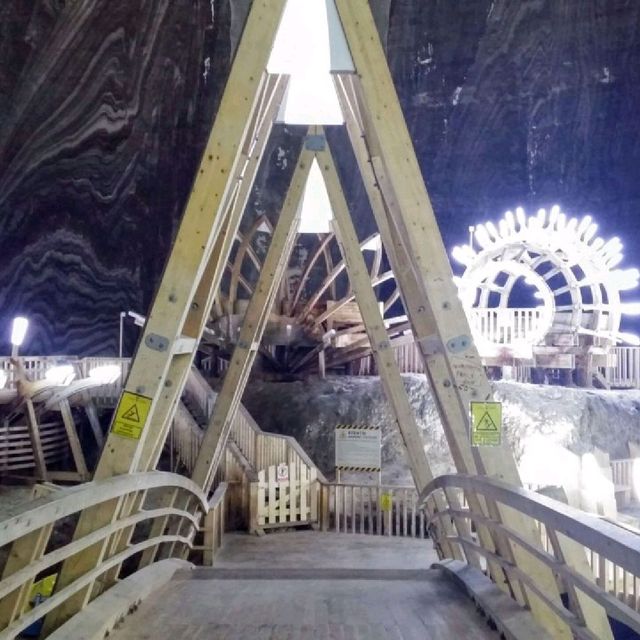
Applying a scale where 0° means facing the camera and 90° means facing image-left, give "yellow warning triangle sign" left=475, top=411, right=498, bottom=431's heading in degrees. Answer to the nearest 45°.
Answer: approximately 0°

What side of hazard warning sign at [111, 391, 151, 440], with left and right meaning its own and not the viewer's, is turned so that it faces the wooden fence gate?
back

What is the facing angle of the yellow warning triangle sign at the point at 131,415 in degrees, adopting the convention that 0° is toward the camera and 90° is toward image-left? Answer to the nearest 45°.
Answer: approximately 0°

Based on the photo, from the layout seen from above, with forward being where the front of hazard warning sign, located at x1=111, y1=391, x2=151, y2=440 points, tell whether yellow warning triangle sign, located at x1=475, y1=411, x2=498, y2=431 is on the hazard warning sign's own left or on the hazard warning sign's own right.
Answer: on the hazard warning sign's own left

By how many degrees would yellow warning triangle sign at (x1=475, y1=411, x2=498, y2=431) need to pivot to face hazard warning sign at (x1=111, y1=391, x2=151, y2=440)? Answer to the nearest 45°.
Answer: approximately 90° to its right

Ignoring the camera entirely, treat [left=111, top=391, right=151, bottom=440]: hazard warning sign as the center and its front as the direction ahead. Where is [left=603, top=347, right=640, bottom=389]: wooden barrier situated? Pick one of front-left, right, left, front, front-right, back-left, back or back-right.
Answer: back-left

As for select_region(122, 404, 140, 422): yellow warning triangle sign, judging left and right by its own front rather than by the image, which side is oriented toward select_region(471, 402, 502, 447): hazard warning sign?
left

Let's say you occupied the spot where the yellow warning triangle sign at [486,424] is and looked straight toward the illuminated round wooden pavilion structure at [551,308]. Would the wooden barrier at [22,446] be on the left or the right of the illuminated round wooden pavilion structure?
left

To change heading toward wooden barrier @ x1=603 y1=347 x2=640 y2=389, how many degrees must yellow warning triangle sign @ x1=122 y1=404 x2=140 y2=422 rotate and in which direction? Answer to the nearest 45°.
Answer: approximately 135° to its left

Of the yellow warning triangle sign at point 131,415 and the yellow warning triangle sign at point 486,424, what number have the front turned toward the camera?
2

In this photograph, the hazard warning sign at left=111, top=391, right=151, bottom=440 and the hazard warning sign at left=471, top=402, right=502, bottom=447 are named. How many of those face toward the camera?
2

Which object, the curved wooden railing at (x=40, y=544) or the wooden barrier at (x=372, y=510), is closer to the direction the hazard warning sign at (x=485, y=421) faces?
the curved wooden railing

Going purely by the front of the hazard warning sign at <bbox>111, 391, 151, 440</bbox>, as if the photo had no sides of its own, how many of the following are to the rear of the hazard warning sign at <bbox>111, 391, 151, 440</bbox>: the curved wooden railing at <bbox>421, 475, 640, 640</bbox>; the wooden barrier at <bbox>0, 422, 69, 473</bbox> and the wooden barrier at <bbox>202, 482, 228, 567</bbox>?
2

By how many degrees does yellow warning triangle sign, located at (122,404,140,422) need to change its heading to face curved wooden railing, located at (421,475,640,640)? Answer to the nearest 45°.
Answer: approximately 45° to its left
